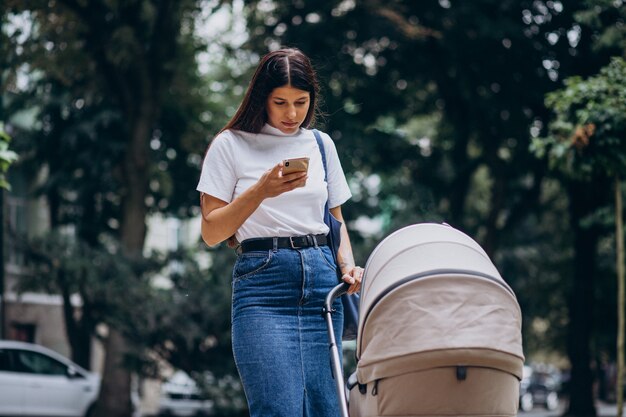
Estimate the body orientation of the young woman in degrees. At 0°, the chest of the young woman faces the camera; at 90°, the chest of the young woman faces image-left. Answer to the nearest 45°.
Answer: approximately 315°

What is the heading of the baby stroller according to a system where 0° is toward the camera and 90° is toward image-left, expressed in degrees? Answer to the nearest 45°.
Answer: approximately 315°

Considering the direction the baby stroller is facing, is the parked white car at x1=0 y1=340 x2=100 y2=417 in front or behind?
behind

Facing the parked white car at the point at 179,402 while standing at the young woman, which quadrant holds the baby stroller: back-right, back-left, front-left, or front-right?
back-right

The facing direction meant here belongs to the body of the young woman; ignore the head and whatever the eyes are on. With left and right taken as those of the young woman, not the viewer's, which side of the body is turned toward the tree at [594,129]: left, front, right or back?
left
